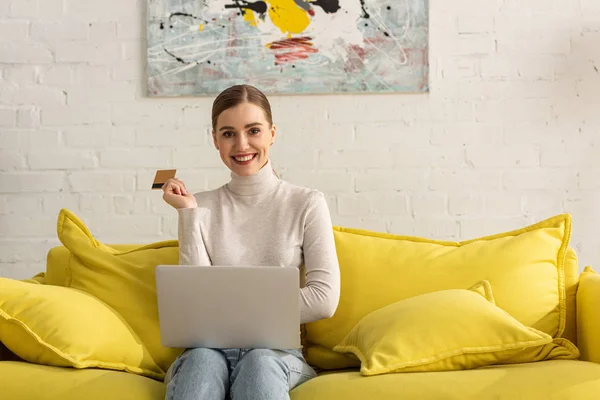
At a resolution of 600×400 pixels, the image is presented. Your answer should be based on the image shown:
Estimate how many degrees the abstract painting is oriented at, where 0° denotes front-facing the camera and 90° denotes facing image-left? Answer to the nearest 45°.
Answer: approximately 0°

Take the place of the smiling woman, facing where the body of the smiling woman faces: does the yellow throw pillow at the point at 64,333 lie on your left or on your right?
on your right

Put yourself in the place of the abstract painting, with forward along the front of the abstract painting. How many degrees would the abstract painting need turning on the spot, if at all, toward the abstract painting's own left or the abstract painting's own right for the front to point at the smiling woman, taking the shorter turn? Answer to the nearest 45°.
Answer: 0° — it already faces them

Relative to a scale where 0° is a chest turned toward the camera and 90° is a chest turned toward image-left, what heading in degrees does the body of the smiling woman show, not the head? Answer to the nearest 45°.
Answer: approximately 0°

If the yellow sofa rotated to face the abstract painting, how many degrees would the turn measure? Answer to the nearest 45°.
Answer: approximately 180°

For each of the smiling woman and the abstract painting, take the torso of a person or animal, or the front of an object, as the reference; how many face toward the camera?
2

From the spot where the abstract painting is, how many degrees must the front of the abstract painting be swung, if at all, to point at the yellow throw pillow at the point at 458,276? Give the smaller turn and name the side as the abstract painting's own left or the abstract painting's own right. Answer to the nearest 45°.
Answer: approximately 45° to the abstract painting's own left

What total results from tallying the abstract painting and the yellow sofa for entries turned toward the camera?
2
